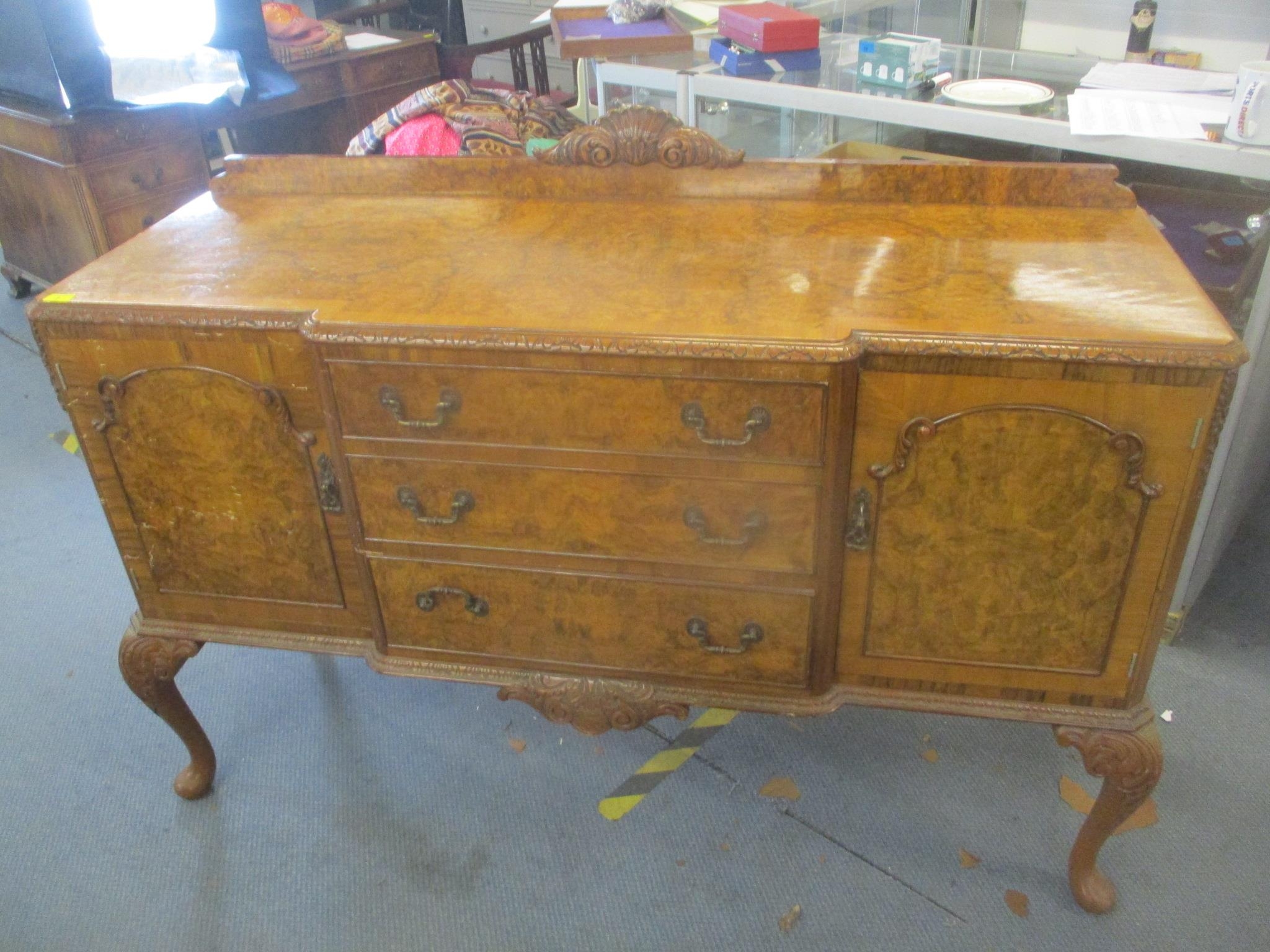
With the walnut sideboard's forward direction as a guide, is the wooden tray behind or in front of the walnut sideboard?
behind

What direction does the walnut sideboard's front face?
toward the camera

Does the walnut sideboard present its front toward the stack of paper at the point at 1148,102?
no

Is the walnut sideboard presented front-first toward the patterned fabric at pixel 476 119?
no

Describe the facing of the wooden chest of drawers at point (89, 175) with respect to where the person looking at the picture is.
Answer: facing the viewer and to the right of the viewer

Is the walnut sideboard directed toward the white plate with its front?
no

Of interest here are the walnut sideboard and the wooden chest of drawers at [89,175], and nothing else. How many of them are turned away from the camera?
0

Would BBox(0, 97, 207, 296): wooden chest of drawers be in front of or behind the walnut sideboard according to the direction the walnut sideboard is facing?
behind

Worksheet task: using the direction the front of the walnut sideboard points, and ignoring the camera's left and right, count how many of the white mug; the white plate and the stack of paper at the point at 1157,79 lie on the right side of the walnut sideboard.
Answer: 0

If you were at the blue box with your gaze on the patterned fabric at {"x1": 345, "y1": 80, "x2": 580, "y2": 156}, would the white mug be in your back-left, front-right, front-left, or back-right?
back-left
